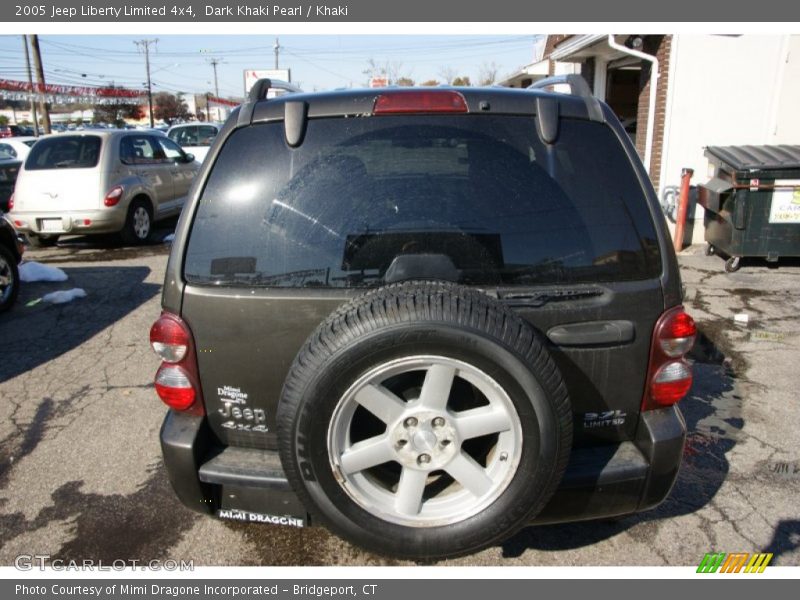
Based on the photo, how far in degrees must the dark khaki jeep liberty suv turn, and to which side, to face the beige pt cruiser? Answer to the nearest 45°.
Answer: approximately 45° to its left

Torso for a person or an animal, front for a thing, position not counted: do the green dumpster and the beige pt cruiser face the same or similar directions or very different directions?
very different directions

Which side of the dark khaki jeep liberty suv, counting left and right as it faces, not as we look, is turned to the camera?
back

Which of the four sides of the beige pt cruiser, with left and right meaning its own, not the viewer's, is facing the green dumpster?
right

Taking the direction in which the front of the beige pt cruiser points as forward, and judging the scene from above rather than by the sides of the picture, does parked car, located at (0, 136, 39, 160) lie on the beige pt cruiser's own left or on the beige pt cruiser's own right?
on the beige pt cruiser's own left

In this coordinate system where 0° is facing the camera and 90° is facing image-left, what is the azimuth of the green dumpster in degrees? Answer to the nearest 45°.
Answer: approximately 0°

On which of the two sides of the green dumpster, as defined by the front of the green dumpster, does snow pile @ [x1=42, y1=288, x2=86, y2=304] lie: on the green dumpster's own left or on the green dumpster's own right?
on the green dumpster's own right

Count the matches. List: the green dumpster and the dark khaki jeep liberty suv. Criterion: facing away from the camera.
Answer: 1

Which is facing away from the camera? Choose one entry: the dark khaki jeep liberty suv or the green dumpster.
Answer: the dark khaki jeep liberty suv

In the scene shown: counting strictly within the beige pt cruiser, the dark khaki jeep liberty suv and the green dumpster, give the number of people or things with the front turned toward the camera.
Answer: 1

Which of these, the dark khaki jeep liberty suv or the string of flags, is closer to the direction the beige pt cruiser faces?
the string of flags

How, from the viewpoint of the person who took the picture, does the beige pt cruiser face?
facing away from the viewer and to the right of the viewer
